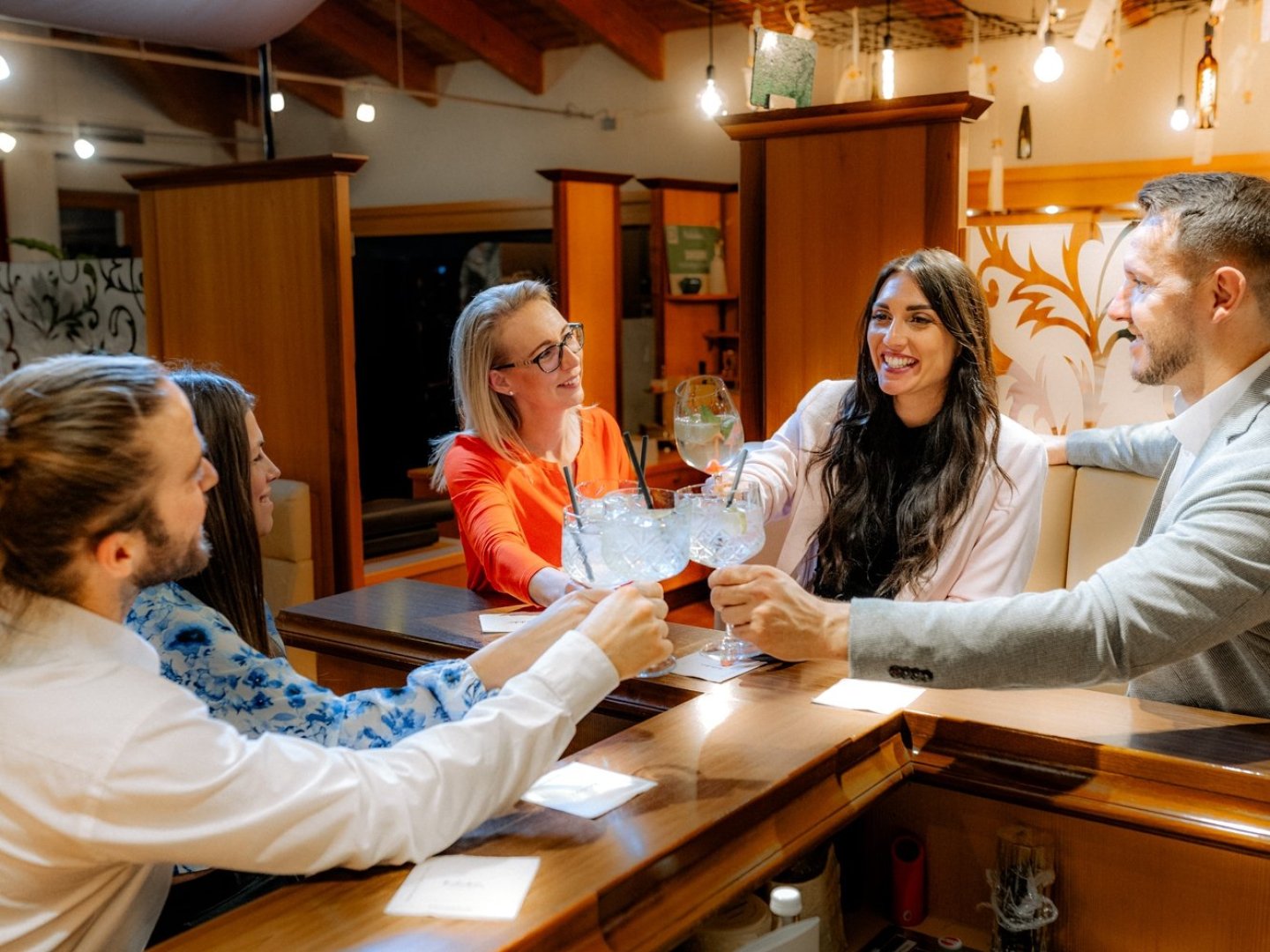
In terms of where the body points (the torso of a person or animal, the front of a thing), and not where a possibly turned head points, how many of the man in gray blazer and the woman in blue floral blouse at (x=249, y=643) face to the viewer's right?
1

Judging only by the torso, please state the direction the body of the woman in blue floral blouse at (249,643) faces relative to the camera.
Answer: to the viewer's right

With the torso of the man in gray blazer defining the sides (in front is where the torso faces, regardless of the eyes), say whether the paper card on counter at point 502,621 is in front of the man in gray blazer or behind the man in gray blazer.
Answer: in front

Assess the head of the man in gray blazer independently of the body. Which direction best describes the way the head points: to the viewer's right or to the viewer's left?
to the viewer's left

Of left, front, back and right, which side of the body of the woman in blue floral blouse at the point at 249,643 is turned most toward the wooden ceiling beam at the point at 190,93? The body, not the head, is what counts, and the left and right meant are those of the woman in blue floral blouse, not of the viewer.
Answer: left

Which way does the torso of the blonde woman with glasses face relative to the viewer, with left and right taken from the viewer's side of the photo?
facing the viewer and to the right of the viewer

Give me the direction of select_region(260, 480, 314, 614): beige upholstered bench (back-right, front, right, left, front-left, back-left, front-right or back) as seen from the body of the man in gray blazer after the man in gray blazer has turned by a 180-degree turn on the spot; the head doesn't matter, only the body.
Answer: back-left

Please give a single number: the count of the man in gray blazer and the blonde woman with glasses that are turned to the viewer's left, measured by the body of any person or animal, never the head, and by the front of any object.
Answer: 1

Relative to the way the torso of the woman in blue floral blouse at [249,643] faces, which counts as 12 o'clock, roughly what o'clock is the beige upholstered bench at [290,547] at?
The beige upholstered bench is roughly at 9 o'clock from the woman in blue floral blouse.

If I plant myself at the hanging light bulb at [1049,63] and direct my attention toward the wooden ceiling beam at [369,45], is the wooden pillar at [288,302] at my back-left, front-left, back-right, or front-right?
front-left

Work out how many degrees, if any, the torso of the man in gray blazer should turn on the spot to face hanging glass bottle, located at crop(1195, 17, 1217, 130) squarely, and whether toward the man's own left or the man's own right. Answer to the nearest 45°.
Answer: approximately 90° to the man's own right

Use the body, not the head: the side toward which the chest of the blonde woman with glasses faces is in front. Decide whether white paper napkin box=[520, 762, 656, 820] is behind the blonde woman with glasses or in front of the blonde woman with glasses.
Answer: in front

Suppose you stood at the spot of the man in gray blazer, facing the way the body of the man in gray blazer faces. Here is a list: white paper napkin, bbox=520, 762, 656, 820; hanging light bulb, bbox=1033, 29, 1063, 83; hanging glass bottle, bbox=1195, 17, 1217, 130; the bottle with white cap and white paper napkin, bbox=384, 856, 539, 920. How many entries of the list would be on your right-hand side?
2

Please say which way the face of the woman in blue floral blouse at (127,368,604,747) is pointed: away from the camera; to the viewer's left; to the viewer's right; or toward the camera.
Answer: to the viewer's right

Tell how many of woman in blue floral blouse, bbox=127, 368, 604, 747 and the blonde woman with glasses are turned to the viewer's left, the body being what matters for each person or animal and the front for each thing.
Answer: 0

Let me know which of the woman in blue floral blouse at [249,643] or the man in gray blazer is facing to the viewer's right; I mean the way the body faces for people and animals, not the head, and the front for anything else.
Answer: the woman in blue floral blouse

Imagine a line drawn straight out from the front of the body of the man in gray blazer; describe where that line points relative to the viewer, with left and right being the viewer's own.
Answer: facing to the left of the viewer
